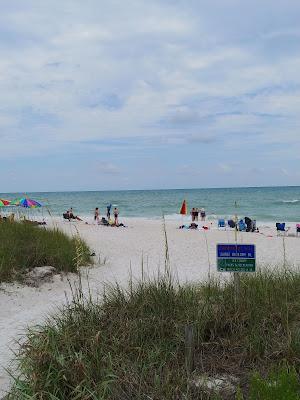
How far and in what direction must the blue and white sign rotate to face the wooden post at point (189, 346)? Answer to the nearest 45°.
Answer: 0° — it already faces it

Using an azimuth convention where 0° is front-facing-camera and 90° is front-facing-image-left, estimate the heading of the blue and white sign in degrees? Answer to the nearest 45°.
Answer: approximately 0°
